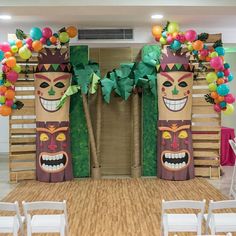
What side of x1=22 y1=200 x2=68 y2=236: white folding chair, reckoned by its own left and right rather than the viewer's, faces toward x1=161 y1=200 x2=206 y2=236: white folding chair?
right

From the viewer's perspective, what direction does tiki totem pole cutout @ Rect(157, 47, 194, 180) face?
toward the camera

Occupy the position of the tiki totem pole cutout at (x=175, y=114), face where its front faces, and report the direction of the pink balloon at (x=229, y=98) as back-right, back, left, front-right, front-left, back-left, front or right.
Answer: left

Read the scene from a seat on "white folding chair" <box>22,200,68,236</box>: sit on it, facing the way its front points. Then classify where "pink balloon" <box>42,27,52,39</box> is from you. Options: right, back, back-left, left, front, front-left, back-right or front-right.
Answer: front

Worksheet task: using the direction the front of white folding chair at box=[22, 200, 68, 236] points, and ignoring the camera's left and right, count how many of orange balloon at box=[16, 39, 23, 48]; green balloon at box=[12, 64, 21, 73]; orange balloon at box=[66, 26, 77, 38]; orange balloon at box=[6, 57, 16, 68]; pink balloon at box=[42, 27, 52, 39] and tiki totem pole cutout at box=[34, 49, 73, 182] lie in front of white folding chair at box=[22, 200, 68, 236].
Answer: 6

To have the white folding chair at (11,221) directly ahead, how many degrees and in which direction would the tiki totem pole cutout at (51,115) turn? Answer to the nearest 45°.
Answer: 0° — it already faces it

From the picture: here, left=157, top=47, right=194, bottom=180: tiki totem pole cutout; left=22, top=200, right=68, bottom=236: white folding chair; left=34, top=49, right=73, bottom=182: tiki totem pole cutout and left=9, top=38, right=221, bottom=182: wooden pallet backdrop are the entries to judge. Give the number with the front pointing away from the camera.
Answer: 1

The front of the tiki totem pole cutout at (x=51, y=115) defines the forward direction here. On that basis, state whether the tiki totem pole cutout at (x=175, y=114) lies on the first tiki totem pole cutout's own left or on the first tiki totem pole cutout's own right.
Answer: on the first tiki totem pole cutout's own left

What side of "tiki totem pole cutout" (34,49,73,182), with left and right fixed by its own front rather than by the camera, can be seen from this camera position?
front

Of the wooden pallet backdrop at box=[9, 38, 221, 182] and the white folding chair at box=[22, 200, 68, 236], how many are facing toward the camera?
1

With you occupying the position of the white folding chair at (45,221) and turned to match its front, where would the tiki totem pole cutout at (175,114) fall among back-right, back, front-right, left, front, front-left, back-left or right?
front-right

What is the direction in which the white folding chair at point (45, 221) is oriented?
away from the camera

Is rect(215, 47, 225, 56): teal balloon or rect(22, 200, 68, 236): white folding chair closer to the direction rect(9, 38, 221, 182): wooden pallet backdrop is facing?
the white folding chair

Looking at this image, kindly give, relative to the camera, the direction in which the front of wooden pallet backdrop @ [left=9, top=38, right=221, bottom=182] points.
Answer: facing the viewer

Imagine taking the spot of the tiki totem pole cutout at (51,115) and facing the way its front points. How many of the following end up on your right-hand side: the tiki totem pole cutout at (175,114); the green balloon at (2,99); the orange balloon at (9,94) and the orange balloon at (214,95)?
2

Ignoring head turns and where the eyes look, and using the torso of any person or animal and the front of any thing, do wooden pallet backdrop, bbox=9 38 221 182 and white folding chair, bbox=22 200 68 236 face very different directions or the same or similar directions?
very different directions

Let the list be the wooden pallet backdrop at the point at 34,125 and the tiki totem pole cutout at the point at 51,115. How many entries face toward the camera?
2
